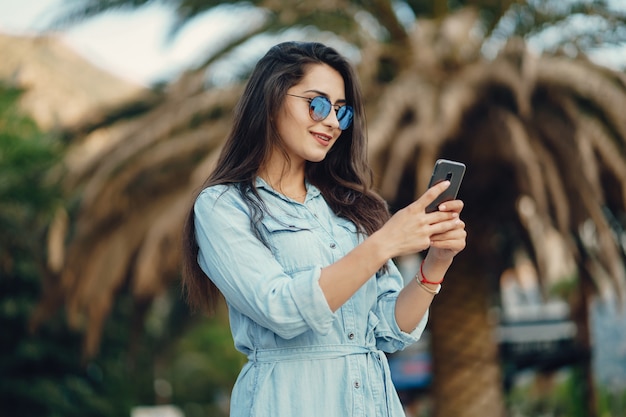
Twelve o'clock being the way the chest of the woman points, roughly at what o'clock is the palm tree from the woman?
The palm tree is roughly at 8 o'clock from the woman.

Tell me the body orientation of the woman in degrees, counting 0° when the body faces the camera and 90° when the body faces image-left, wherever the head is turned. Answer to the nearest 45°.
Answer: approximately 315°

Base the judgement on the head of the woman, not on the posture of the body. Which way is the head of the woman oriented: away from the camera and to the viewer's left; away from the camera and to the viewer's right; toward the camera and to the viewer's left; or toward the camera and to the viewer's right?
toward the camera and to the viewer's right
